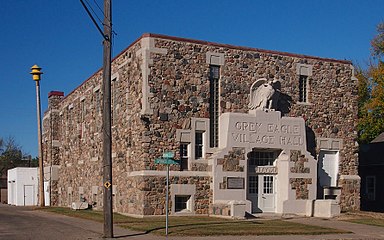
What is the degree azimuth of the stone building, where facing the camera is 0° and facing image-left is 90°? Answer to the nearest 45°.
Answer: approximately 315°

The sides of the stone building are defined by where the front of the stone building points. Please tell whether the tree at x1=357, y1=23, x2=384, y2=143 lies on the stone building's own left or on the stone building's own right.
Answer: on the stone building's own left
